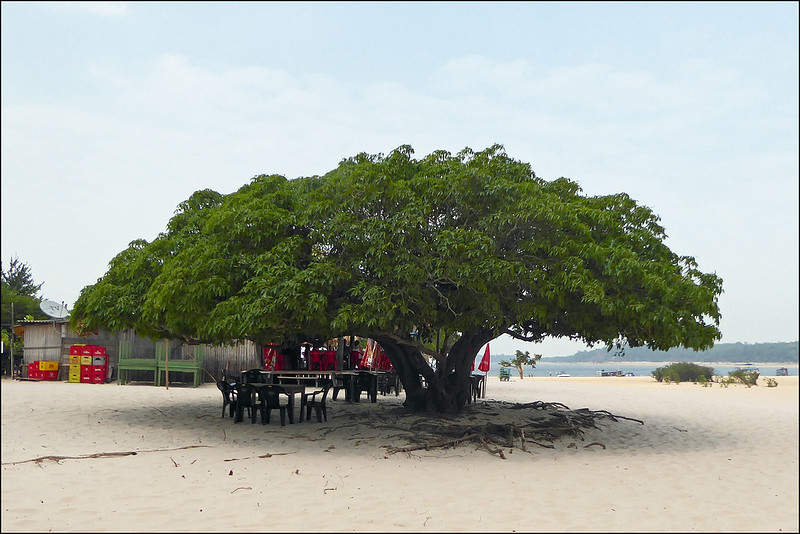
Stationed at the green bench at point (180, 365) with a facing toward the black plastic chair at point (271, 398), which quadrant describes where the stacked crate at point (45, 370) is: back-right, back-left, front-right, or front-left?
back-right
